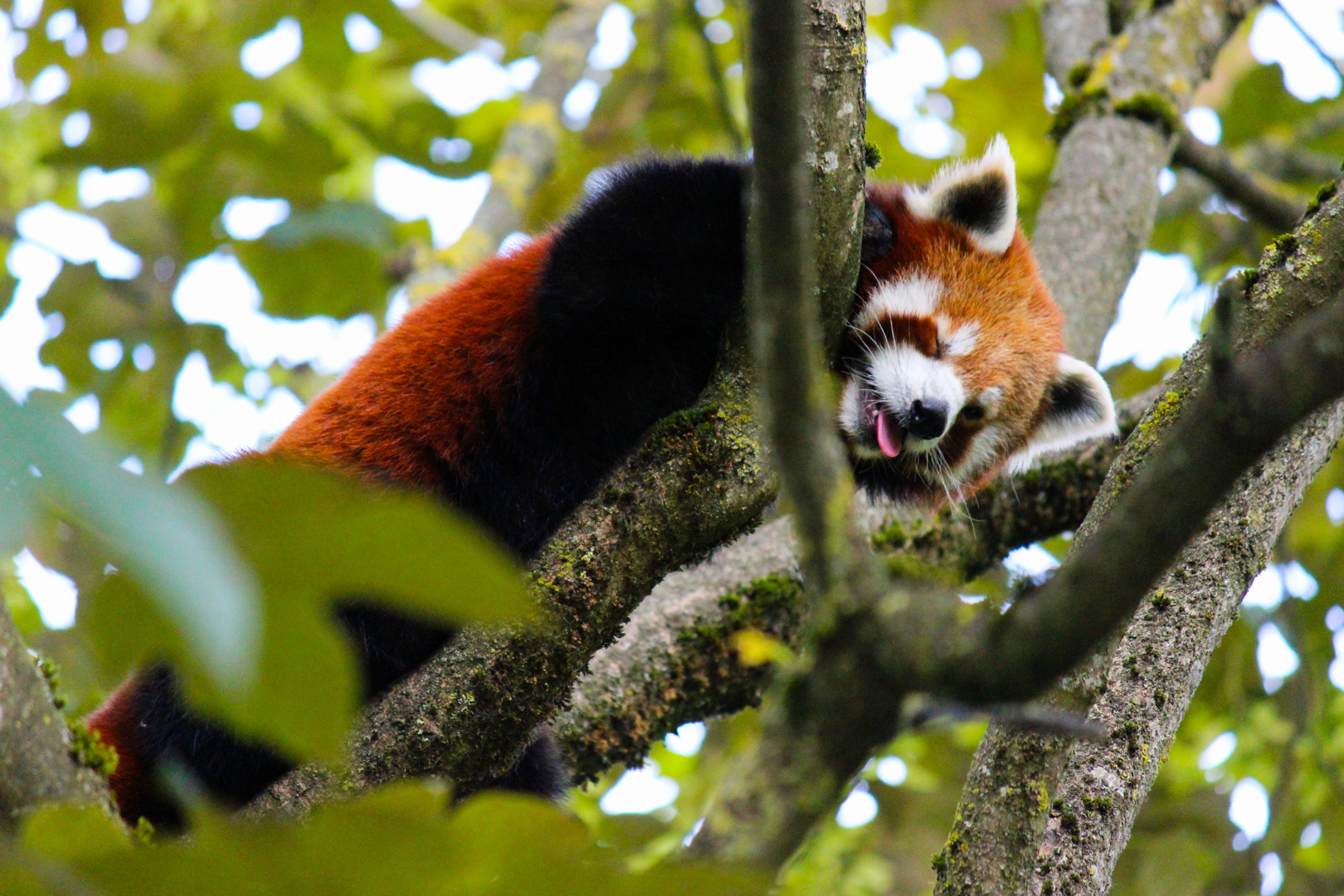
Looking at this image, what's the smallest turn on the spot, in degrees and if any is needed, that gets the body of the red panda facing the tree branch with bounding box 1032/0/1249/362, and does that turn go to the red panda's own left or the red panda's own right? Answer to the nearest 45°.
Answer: approximately 45° to the red panda's own left

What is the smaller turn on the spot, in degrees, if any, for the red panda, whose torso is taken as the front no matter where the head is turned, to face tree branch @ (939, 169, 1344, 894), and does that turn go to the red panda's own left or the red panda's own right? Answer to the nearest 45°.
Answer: approximately 45° to the red panda's own right

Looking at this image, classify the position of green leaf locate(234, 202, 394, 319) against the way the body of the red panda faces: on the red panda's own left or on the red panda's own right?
on the red panda's own left

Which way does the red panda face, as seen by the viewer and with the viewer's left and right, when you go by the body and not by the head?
facing to the right of the viewer

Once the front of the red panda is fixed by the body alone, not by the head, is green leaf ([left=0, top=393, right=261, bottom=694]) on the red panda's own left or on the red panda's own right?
on the red panda's own right
